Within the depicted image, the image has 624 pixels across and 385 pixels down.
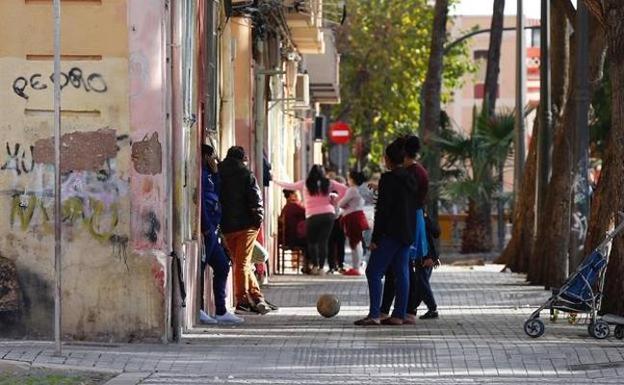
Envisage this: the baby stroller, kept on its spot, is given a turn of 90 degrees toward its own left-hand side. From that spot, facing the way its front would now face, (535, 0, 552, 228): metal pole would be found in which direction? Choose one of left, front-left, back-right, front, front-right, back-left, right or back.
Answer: back

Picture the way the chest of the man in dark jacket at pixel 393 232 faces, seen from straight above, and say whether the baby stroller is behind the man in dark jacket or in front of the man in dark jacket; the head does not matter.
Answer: behind

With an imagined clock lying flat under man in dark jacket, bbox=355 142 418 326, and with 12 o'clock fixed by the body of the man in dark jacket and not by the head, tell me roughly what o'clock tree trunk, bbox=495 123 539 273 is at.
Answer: The tree trunk is roughly at 2 o'clock from the man in dark jacket.

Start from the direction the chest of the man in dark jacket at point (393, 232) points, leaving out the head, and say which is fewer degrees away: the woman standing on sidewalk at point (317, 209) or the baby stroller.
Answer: the woman standing on sidewalk

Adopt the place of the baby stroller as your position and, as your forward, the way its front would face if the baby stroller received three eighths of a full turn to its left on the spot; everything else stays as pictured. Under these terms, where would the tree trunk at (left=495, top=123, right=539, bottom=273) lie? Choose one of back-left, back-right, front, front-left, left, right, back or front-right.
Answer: back-left

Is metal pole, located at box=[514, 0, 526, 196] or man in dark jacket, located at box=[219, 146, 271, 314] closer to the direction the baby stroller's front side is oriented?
the man in dark jacket

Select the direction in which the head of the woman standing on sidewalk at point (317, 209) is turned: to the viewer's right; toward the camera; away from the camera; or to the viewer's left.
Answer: away from the camera

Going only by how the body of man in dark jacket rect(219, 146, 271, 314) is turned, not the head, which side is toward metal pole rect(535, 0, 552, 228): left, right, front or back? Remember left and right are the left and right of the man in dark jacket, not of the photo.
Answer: front

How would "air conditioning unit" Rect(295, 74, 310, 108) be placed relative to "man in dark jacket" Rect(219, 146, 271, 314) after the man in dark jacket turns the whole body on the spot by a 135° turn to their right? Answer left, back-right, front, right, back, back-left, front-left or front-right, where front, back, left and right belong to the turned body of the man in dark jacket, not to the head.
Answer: back

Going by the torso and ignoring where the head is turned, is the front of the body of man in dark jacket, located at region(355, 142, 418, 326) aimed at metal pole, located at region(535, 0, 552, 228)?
no

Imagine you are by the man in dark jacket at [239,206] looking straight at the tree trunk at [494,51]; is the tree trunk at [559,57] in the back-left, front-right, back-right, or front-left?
front-right

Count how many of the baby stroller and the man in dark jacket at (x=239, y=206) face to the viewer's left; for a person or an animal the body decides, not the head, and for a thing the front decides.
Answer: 1

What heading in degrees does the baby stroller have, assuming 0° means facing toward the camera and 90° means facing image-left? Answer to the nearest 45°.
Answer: approximately 90°
